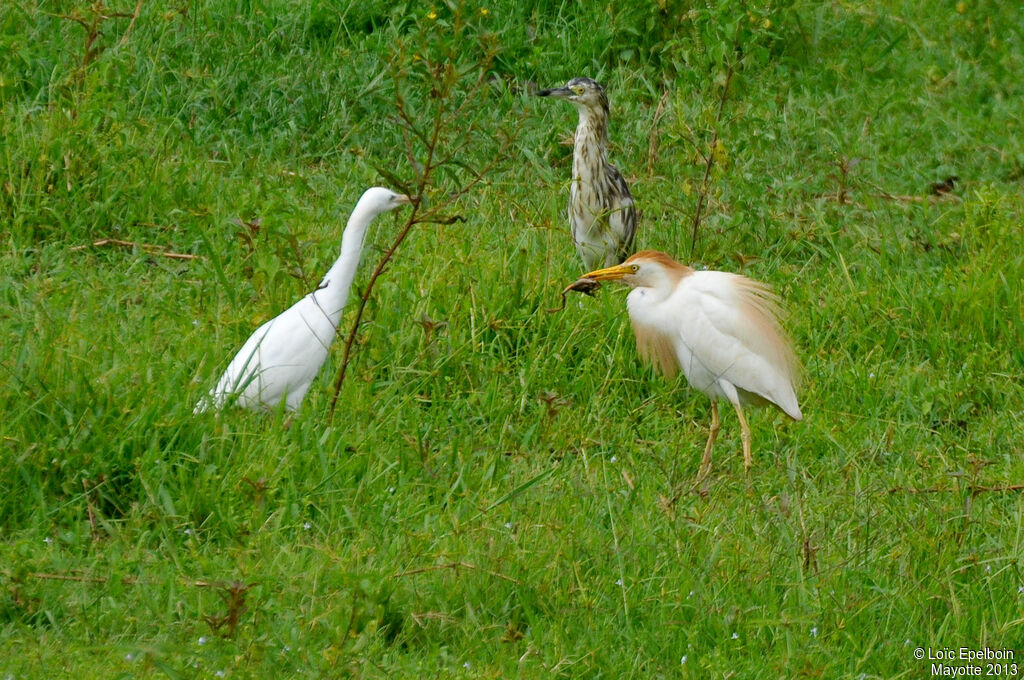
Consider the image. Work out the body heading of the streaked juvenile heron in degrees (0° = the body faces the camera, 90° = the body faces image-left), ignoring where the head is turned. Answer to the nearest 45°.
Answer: approximately 45°

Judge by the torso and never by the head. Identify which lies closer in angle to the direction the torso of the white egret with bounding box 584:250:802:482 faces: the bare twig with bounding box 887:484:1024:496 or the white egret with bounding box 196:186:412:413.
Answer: the white egret

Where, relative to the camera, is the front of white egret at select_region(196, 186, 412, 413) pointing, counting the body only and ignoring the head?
to the viewer's right

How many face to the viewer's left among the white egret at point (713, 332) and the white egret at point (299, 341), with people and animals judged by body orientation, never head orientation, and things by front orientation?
1

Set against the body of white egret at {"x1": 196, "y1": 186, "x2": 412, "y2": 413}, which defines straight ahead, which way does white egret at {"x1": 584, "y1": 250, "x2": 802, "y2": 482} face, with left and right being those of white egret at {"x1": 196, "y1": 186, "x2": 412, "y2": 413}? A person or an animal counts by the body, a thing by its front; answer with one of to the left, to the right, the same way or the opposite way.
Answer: the opposite way

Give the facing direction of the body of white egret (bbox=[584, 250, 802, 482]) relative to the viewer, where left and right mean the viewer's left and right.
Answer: facing to the left of the viewer

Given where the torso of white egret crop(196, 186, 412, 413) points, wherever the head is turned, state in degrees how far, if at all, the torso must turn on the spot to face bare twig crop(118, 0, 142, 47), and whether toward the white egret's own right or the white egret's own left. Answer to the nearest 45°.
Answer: approximately 90° to the white egret's own left

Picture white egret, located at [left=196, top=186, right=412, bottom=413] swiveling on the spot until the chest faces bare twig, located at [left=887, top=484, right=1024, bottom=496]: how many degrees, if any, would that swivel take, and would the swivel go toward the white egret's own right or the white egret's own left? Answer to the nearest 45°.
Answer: approximately 45° to the white egret's own right

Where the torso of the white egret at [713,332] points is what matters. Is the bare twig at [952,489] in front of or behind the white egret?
behind
